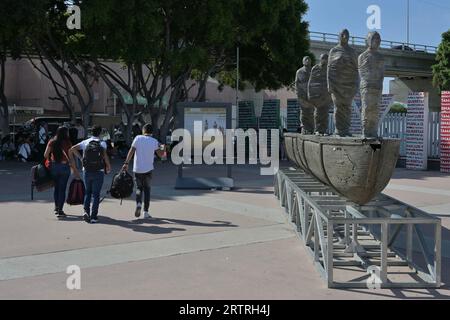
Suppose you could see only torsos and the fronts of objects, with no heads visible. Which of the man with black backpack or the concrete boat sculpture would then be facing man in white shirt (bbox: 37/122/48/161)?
the man with black backpack

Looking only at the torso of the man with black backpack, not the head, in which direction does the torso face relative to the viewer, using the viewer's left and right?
facing away from the viewer

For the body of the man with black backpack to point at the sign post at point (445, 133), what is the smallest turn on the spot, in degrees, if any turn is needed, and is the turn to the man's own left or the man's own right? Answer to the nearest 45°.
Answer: approximately 45° to the man's own right

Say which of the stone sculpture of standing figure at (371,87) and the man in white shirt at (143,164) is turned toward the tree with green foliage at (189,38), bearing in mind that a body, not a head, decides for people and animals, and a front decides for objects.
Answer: the man in white shirt

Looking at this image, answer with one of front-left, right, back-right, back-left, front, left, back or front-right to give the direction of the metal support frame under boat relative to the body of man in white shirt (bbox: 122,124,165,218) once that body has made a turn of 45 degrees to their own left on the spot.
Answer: back

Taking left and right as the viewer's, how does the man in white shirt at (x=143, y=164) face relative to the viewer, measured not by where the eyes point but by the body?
facing away from the viewer
